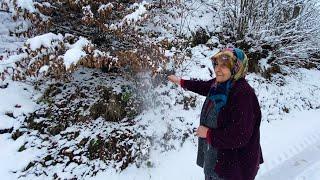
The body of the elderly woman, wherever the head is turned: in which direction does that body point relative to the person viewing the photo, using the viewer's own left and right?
facing the viewer and to the left of the viewer

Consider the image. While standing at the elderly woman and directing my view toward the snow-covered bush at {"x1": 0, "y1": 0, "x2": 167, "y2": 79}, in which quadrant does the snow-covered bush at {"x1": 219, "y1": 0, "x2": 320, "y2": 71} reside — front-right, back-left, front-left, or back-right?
front-right

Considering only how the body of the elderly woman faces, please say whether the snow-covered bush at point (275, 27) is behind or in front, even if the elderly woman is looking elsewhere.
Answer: behind

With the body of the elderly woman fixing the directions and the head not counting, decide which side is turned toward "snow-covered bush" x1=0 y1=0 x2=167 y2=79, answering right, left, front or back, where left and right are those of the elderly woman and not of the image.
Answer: right

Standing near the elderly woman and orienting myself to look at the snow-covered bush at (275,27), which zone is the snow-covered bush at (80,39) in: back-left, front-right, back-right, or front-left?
front-left

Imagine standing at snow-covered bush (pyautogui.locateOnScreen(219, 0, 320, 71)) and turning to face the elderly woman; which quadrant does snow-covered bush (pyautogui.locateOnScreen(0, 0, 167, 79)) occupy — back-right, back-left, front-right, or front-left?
front-right
